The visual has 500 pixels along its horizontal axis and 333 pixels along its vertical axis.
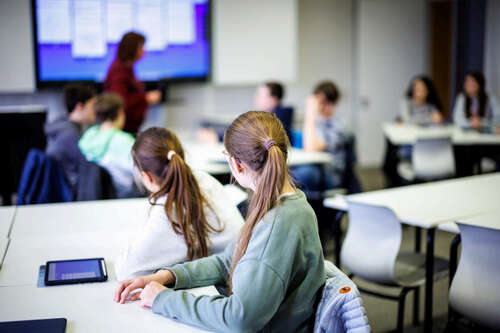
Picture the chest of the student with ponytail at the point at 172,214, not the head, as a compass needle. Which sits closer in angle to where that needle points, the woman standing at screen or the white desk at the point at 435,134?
the woman standing at screen

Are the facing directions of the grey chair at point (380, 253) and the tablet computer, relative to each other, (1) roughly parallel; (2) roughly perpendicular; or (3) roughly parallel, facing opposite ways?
roughly perpendicular

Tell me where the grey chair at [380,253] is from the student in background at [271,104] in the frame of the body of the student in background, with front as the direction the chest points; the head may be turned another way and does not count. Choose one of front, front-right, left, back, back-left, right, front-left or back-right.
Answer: left

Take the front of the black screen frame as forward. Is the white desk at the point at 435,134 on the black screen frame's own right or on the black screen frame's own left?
on the black screen frame's own left

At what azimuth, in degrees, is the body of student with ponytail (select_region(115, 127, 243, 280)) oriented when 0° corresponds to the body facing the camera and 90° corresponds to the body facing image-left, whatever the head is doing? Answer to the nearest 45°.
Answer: approximately 135°

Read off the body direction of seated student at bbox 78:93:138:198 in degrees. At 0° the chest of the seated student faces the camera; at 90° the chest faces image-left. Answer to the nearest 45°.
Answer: approximately 225°

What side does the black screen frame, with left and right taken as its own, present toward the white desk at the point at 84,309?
front

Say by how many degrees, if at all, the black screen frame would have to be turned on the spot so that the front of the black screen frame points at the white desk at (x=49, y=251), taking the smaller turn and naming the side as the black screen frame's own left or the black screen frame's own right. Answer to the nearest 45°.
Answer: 0° — it already faces it
